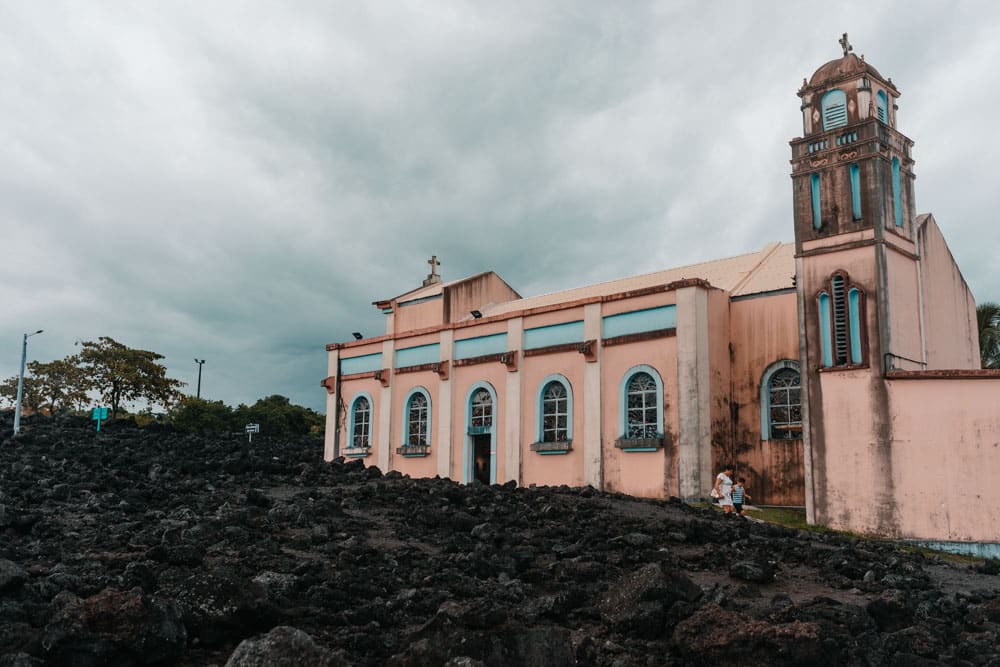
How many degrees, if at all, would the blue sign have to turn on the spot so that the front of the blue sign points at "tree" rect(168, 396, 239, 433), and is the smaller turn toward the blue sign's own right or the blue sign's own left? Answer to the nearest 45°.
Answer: approximately 135° to the blue sign's own left

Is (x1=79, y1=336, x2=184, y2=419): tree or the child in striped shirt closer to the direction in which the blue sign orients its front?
the child in striped shirt

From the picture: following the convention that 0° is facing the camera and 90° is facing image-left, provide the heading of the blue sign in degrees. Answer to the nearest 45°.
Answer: approximately 0°

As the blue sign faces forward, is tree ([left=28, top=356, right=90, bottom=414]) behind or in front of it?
behind

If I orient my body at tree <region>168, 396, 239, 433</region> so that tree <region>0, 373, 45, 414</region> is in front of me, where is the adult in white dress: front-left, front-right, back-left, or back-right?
back-left

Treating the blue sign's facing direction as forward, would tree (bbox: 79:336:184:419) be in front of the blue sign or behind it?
behind
